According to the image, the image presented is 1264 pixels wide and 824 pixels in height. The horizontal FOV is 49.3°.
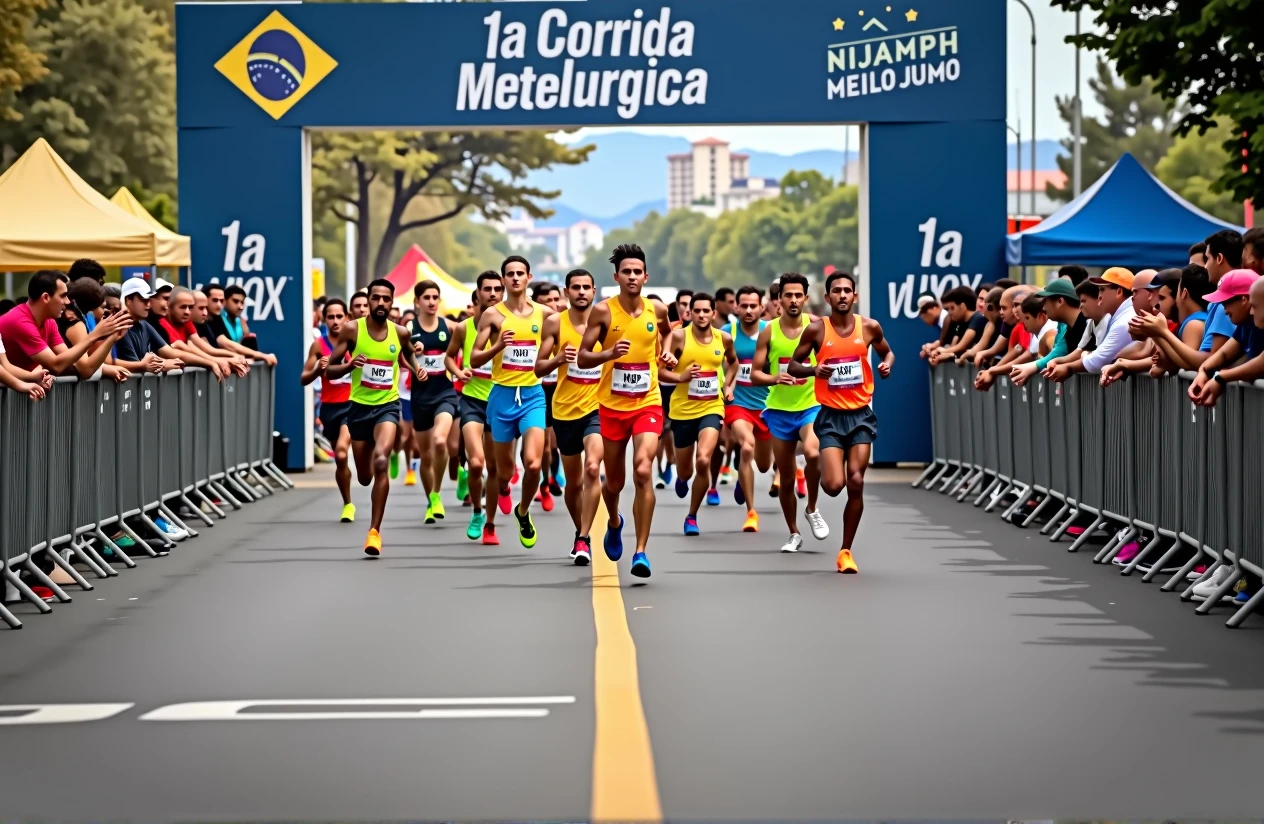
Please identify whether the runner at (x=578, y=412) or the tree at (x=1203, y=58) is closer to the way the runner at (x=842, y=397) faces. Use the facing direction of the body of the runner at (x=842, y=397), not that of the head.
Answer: the runner

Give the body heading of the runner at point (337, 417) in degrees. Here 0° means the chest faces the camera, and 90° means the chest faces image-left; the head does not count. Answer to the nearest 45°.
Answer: approximately 0°

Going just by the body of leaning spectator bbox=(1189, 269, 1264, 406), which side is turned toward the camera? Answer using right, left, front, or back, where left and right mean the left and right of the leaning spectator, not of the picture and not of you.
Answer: left

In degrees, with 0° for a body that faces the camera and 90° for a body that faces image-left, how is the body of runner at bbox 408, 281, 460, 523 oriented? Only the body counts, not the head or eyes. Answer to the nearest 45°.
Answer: approximately 0°
